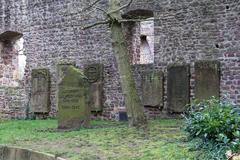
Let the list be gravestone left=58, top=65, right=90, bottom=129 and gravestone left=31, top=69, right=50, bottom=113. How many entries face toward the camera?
2

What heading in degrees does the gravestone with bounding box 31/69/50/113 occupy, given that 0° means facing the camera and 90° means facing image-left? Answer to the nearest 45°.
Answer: approximately 0°

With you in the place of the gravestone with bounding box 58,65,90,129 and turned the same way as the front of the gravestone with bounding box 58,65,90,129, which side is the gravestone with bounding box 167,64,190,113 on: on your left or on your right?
on your left

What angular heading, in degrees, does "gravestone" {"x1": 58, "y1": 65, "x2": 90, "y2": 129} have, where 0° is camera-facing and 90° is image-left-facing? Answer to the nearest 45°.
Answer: approximately 0°

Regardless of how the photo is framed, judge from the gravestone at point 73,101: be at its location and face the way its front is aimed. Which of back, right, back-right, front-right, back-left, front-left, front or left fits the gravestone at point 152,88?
back-left

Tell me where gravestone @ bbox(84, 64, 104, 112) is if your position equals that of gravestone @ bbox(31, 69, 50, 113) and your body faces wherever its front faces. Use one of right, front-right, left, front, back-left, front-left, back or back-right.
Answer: front-left

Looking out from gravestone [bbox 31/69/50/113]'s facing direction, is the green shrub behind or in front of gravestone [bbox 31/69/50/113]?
in front

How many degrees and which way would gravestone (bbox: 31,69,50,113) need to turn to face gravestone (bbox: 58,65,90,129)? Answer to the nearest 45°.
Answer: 0° — it already faces it

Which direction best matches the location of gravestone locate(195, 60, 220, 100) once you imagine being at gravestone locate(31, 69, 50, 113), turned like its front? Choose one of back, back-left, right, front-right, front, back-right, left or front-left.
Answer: front-left

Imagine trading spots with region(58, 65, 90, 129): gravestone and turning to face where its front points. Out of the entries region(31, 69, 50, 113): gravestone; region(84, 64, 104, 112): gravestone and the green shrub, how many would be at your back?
2
